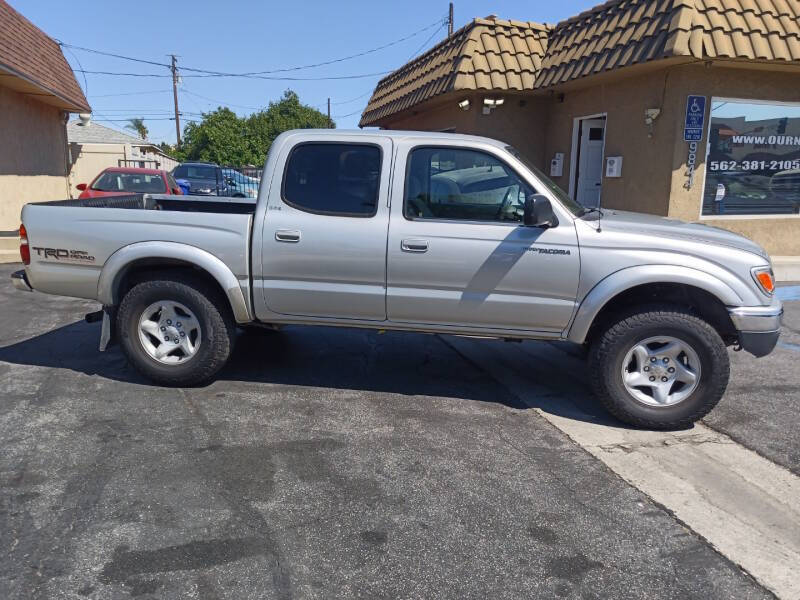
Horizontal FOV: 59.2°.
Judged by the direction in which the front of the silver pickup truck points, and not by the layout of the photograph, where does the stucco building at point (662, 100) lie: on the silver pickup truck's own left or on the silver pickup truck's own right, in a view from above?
on the silver pickup truck's own left

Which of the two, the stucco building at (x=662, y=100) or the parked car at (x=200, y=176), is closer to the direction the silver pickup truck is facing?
the stucco building

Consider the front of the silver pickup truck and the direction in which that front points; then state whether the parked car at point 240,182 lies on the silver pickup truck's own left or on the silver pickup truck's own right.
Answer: on the silver pickup truck's own left

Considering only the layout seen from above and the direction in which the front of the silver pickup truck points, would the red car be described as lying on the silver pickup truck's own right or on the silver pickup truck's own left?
on the silver pickup truck's own left

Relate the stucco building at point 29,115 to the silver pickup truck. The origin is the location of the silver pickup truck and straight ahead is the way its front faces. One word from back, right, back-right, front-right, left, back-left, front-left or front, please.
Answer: back-left

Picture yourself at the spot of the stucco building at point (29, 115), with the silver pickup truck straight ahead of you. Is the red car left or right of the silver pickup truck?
left

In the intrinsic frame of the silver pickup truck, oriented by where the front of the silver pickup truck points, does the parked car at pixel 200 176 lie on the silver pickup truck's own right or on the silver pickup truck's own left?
on the silver pickup truck's own left

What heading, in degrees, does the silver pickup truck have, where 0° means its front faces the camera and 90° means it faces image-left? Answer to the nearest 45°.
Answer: approximately 270°
